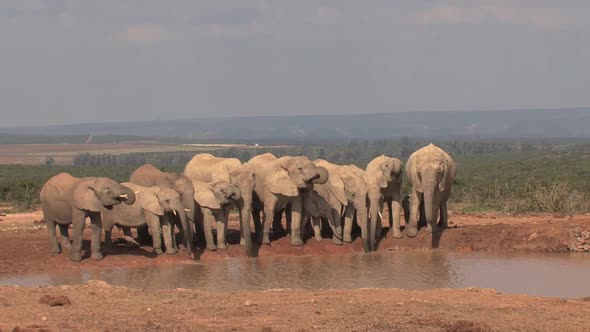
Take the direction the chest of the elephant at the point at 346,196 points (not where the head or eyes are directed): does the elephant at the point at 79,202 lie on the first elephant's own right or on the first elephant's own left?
on the first elephant's own right

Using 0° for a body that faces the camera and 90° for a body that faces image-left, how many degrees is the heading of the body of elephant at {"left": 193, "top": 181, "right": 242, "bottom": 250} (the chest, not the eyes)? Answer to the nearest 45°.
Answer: approximately 315°

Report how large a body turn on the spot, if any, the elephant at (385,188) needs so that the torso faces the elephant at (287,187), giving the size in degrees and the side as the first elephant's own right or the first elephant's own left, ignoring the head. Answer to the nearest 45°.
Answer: approximately 135° to the first elephant's own right
